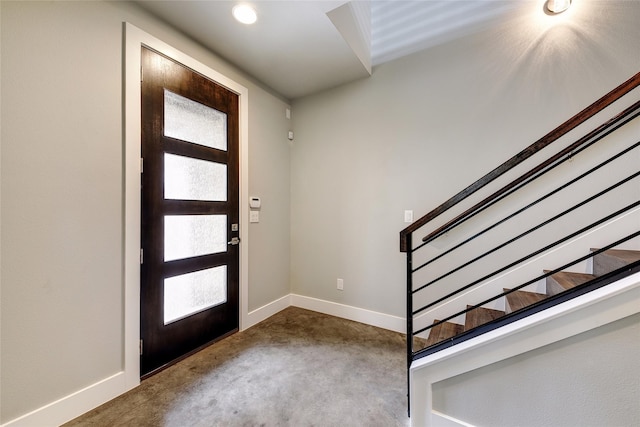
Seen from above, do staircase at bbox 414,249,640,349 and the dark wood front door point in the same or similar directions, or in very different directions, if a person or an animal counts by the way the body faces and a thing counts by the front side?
very different directions

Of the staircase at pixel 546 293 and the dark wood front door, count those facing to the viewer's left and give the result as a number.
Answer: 1

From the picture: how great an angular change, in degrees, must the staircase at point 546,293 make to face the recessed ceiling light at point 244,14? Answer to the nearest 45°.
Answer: approximately 45° to its left

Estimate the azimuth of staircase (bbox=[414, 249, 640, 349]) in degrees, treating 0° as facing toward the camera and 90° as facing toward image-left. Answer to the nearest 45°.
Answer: approximately 90°

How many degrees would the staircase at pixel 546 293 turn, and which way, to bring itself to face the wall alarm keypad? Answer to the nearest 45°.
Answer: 0° — it already faces it

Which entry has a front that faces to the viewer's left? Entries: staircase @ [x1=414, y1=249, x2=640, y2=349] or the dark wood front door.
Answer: the staircase

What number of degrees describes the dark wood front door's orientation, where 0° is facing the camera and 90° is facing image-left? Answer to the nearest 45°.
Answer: approximately 315°

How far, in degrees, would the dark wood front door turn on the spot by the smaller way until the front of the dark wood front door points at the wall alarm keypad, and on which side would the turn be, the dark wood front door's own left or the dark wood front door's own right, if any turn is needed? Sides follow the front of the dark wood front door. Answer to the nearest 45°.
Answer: approximately 90° to the dark wood front door's own left
